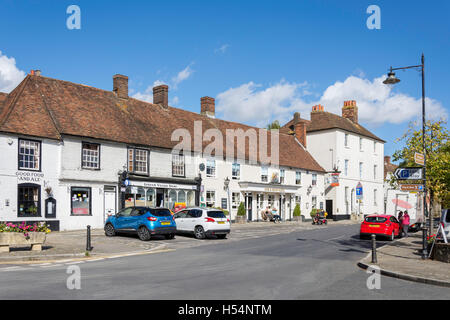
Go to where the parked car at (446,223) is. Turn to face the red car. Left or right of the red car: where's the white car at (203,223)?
left

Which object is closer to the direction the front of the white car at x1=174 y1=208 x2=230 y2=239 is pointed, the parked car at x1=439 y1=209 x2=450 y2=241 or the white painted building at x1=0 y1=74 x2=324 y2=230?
the white painted building

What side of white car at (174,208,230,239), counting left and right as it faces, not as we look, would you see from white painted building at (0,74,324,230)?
front

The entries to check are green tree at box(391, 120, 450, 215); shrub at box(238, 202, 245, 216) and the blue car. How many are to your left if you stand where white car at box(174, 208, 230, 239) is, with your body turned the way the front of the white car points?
1

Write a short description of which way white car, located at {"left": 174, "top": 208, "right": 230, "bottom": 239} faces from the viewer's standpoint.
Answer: facing away from the viewer and to the left of the viewer

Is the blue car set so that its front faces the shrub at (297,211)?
no

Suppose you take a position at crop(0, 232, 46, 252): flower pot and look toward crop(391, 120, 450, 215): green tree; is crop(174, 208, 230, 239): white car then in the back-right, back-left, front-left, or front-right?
front-left

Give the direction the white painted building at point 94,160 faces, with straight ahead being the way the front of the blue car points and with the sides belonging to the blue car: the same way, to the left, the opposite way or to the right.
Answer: the opposite way

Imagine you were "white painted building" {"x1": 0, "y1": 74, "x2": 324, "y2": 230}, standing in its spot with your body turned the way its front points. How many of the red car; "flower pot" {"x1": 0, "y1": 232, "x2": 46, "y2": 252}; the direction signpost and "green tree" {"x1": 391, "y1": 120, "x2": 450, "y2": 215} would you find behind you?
0

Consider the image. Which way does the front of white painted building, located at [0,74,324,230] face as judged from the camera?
facing the viewer and to the right of the viewer

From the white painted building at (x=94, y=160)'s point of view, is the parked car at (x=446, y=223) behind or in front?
in front

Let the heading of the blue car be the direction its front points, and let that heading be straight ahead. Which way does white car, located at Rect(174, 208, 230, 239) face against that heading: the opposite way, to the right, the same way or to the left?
the same way

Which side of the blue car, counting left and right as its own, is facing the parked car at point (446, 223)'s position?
back

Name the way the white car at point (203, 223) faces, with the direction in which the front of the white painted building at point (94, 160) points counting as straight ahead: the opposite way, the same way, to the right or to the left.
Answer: the opposite way

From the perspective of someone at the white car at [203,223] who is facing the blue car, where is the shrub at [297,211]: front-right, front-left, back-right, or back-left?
back-right

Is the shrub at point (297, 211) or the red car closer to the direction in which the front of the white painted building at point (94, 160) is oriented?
the red car

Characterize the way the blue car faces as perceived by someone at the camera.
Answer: facing away from the viewer and to the left of the viewer
